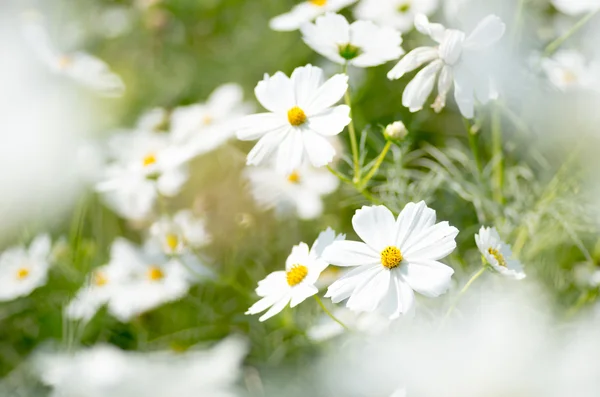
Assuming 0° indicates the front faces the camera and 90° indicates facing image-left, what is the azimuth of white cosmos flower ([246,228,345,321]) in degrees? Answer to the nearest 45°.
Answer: approximately 45°

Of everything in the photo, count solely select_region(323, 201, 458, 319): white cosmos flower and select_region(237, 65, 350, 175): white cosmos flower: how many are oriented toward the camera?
2

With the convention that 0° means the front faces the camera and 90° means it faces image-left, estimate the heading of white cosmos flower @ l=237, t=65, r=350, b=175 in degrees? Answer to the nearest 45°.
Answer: approximately 0°

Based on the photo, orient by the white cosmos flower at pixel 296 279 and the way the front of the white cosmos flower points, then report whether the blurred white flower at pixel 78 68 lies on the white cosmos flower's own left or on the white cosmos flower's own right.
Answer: on the white cosmos flower's own right

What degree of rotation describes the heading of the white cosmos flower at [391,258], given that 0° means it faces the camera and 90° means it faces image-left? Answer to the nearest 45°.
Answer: approximately 0°

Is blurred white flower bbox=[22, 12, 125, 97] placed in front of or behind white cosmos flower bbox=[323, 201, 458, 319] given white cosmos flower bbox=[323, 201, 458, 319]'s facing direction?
behind

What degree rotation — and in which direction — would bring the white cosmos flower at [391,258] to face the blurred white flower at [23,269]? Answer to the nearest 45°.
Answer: approximately 135° to its right
